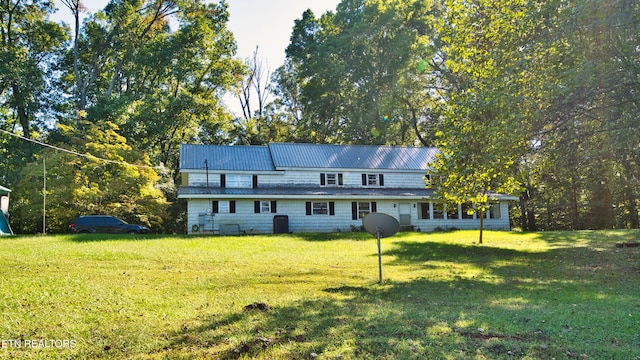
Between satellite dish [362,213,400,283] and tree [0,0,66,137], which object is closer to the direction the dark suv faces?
the satellite dish

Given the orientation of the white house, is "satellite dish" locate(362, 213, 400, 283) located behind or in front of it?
in front

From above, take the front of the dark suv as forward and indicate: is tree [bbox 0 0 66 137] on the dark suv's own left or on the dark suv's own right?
on the dark suv's own left

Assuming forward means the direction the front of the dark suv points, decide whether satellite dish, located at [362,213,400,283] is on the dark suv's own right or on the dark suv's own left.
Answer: on the dark suv's own right

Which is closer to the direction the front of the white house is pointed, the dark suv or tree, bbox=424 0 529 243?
the tree

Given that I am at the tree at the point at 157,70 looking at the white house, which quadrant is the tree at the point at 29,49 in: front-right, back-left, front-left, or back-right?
back-right

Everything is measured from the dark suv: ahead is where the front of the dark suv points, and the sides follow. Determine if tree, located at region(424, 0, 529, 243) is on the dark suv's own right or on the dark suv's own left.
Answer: on the dark suv's own right

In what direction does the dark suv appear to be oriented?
to the viewer's right

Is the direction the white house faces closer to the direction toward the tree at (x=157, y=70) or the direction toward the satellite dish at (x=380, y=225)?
the satellite dish

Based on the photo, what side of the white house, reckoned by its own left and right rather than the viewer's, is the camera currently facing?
front
